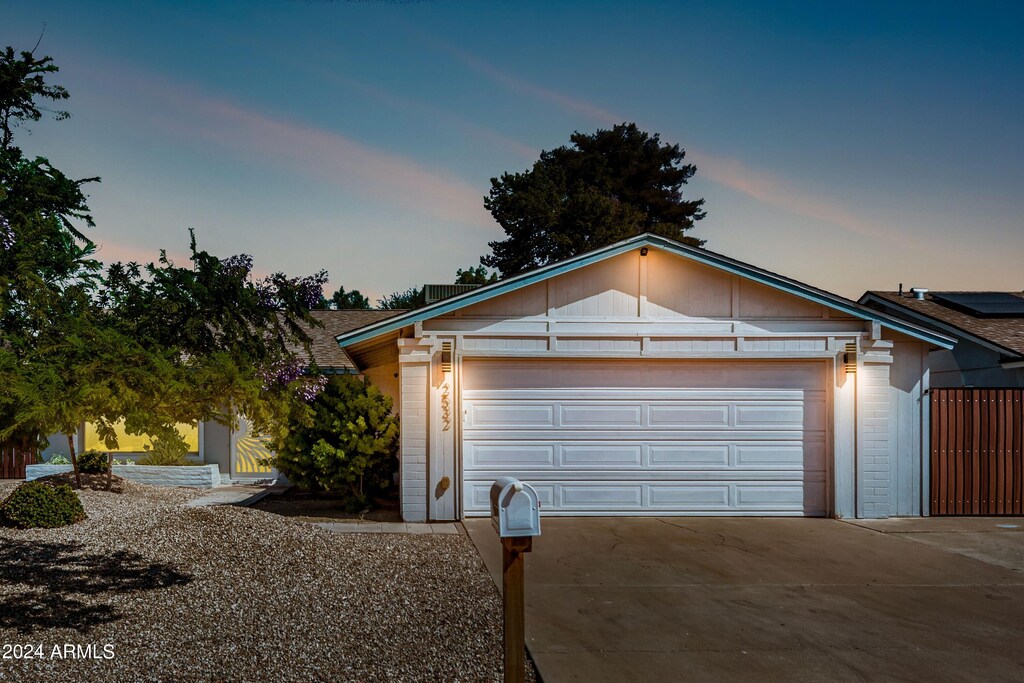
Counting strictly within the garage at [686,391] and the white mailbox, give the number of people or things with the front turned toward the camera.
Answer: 2

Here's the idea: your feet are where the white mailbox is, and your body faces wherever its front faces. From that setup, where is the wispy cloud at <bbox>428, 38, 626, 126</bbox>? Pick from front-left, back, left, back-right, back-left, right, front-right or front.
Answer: back

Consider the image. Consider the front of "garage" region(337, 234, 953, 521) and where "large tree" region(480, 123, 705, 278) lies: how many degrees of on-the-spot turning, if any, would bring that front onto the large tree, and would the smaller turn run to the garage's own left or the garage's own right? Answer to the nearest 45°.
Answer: approximately 180°

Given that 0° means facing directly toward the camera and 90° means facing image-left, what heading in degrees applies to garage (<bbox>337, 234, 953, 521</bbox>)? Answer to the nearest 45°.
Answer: approximately 0°

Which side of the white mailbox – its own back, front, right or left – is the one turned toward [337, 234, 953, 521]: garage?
back

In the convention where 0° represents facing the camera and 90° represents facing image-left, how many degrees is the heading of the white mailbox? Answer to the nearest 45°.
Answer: approximately 0°
